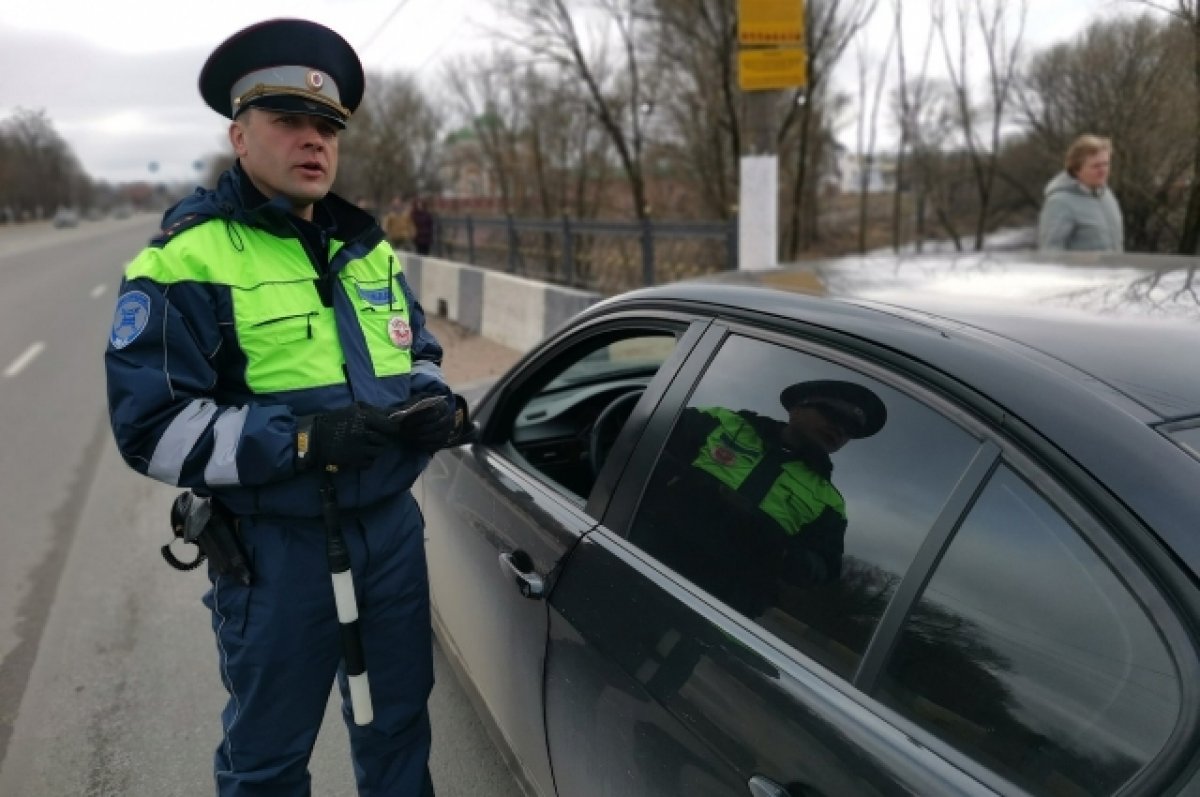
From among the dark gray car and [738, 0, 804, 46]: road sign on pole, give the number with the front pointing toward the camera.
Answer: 1

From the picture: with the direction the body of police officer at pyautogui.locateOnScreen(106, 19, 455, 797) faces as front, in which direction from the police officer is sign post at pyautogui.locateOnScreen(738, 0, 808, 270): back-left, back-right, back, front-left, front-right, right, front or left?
left

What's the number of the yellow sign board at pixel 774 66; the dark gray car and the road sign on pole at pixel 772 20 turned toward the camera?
2

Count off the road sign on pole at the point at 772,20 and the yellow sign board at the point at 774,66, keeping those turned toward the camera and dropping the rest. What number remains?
2

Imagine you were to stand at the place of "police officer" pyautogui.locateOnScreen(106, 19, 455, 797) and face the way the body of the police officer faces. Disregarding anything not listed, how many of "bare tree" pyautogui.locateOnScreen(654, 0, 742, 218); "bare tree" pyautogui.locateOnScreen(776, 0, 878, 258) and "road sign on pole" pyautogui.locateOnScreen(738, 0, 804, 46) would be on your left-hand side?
3

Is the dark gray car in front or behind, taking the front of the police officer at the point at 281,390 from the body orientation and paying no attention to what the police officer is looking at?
in front

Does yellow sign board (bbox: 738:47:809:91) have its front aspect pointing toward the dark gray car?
yes

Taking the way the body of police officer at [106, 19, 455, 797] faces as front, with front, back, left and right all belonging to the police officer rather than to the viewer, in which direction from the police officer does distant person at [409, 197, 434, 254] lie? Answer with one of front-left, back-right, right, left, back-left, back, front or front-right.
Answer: back-left

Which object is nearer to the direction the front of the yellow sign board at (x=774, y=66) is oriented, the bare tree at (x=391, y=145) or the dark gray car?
the dark gray car

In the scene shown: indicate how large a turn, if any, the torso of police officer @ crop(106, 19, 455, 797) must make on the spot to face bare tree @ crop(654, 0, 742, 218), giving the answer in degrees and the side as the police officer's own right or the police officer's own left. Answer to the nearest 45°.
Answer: approximately 90° to the police officer's own left

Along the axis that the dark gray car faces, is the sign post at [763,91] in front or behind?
in front
